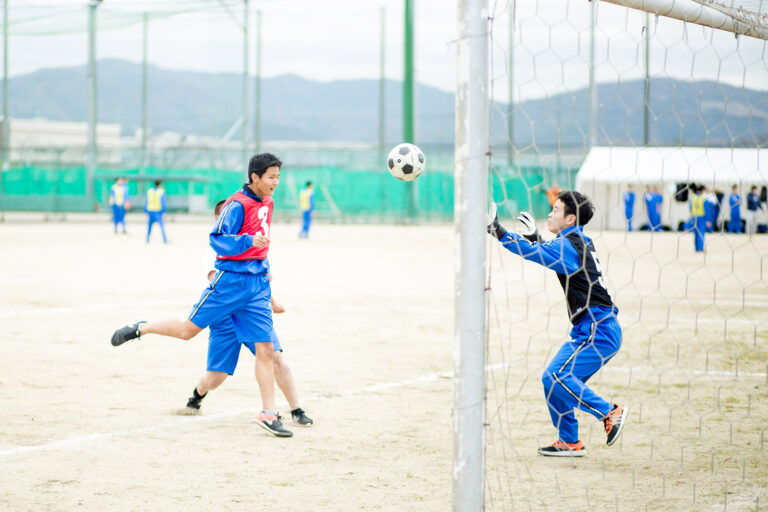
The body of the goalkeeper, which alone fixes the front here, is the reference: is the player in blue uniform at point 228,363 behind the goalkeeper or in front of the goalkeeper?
in front

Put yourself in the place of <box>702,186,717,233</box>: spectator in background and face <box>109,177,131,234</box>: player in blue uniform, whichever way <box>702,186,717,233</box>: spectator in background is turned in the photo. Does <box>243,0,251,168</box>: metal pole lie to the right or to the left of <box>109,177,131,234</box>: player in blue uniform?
right

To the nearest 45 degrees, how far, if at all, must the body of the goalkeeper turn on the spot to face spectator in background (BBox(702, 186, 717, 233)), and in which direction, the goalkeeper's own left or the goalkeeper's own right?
approximately 90° to the goalkeeper's own right

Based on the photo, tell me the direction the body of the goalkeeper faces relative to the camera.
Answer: to the viewer's left

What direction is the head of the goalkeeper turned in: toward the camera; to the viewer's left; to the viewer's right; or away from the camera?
to the viewer's left

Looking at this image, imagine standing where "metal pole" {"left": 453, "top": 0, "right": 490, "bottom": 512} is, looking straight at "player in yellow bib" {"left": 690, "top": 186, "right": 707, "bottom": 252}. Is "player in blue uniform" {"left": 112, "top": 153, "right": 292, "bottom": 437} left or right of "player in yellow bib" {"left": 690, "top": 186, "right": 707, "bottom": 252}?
left
